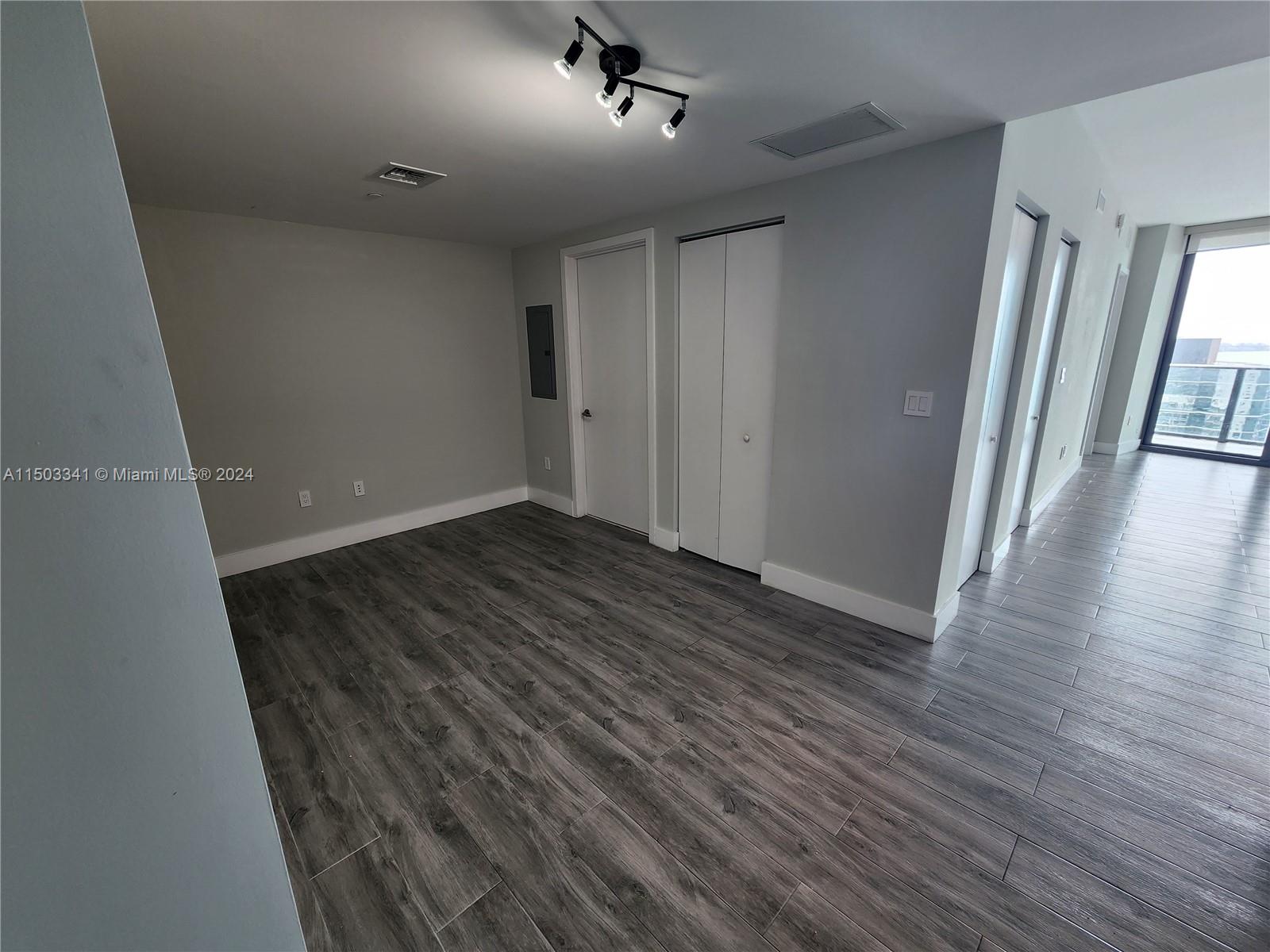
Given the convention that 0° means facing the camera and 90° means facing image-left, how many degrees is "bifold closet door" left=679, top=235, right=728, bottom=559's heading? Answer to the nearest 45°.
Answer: approximately 45°

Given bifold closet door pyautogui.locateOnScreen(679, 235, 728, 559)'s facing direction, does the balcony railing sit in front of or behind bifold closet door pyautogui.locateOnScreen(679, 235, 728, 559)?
behind

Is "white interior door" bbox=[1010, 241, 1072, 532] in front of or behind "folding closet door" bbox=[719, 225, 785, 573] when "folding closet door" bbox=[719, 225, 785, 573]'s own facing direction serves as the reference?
behind

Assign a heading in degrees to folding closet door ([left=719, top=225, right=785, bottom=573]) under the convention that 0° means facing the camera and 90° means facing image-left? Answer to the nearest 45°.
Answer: approximately 45°

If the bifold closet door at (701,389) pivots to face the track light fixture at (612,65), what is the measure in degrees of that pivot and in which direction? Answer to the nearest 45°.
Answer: approximately 45° to its left

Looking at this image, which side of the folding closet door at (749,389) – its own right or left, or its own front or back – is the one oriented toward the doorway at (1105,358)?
back

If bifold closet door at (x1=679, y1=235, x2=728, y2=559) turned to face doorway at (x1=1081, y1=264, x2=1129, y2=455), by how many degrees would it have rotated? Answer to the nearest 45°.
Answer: approximately 180°
